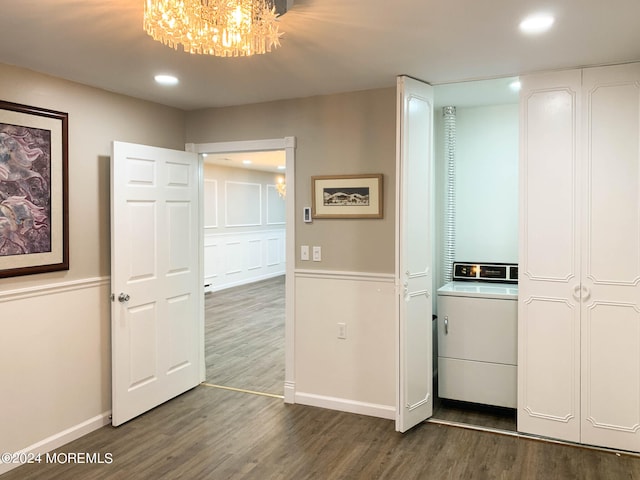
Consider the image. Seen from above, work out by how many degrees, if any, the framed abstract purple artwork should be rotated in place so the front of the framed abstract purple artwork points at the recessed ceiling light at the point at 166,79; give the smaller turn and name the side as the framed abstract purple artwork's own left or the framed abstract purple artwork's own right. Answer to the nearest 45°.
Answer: approximately 45° to the framed abstract purple artwork's own left

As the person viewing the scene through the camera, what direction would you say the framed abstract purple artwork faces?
facing the viewer and to the right of the viewer

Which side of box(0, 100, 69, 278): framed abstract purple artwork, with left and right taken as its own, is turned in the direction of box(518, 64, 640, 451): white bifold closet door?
front
